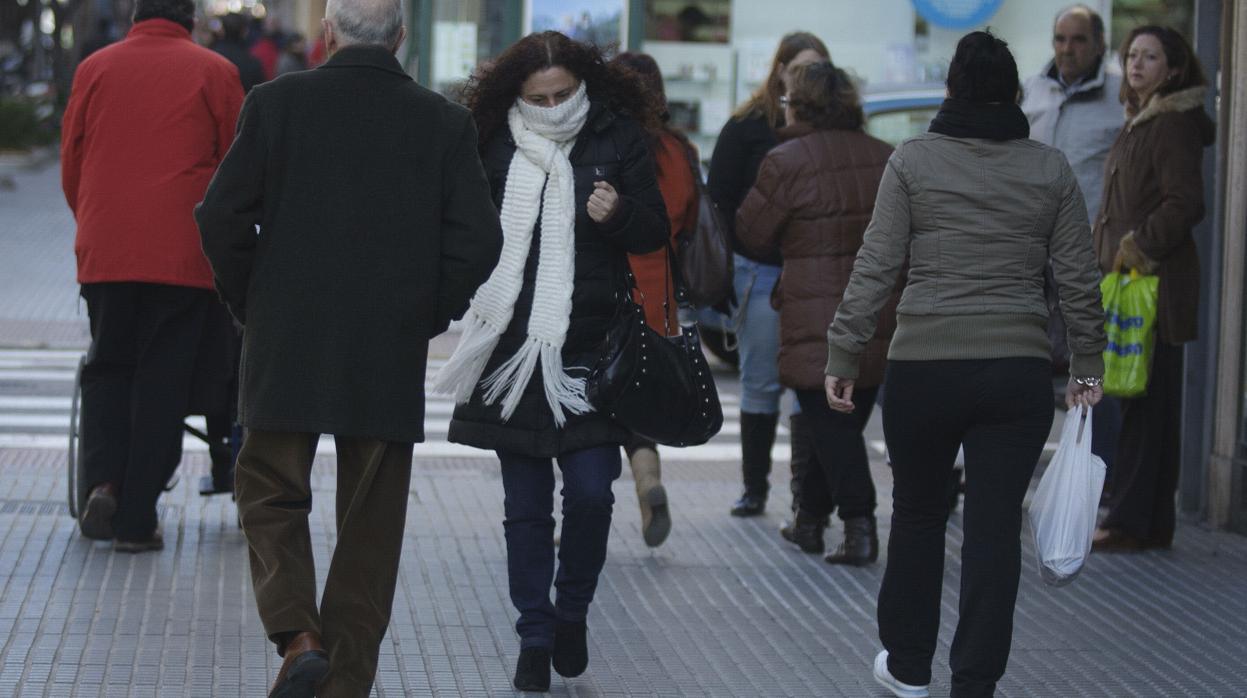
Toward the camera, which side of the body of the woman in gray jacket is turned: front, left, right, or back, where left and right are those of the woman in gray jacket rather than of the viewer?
back

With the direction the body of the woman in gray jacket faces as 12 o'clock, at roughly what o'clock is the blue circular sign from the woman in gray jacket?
The blue circular sign is roughly at 12 o'clock from the woman in gray jacket.

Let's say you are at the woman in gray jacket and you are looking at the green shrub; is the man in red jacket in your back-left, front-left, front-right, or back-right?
front-left

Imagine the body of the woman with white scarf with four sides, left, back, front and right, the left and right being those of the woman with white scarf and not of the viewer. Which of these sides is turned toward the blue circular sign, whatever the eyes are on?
back

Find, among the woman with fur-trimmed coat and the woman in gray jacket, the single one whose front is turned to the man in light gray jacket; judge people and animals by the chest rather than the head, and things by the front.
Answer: the woman in gray jacket

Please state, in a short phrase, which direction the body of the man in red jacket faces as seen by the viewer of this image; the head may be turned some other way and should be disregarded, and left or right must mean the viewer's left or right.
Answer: facing away from the viewer

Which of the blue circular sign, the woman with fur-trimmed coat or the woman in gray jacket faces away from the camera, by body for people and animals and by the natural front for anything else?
the woman in gray jacket

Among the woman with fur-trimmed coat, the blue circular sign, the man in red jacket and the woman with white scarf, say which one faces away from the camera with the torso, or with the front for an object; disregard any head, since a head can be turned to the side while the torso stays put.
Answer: the man in red jacket

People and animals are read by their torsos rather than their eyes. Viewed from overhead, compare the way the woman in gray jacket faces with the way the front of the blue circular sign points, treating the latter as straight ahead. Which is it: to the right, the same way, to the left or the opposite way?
the opposite way

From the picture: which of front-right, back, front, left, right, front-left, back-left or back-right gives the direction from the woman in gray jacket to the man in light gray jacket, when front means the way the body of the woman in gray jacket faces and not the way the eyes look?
front

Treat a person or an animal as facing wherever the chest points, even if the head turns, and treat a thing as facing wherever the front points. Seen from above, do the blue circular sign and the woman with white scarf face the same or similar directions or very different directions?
same or similar directions

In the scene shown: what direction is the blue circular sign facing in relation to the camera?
toward the camera

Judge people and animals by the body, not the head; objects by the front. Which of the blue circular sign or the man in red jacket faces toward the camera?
the blue circular sign

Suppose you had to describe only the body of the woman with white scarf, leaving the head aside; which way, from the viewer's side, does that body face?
toward the camera

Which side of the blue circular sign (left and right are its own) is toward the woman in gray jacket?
front

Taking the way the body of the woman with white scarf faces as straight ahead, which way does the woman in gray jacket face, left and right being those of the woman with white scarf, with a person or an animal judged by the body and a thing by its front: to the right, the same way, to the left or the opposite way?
the opposite way

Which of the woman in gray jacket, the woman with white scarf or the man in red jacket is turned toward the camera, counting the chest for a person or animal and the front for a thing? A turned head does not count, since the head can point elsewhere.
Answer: the woman with white scarf

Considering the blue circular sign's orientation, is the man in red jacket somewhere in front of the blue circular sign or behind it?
in front

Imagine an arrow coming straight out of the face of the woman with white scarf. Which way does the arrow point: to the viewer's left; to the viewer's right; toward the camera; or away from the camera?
toward the camera
